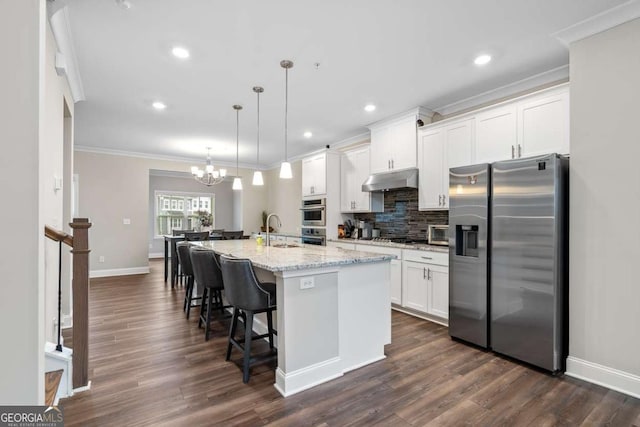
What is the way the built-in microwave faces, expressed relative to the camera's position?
facing the viewer and to the left of the viewer

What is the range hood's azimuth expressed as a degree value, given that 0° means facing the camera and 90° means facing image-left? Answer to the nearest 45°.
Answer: approximately 45°

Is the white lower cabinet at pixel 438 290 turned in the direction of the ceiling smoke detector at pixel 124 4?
yes

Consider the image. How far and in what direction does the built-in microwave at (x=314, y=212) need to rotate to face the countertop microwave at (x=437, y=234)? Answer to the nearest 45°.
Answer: approximately 90° to its left

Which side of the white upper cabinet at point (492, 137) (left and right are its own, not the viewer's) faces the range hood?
right

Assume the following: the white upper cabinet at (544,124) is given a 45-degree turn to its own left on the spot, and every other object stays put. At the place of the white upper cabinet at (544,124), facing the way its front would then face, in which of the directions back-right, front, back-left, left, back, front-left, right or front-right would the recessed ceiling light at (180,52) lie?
front-right

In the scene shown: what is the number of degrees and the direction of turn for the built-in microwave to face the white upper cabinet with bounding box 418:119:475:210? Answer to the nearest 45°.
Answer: approximately 90° to its left

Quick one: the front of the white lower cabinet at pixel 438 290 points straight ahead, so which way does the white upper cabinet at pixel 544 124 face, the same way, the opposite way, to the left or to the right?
the same way

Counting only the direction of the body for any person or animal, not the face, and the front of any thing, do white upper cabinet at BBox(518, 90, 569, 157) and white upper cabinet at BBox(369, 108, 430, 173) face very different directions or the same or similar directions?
same or similar directions

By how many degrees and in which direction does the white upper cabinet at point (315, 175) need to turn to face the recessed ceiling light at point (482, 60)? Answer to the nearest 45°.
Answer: approximately 90° to its left

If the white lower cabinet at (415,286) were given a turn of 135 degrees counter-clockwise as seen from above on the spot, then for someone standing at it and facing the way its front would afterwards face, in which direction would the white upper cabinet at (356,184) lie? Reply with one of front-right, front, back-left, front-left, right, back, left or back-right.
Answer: back-left

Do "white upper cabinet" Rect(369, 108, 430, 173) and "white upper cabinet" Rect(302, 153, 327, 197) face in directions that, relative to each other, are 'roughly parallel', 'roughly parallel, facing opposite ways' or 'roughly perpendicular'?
roughly parallel

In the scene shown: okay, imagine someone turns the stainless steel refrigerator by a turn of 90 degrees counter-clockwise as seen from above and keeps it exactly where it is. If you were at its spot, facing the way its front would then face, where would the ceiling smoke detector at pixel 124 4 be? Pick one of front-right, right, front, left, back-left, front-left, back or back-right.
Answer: right

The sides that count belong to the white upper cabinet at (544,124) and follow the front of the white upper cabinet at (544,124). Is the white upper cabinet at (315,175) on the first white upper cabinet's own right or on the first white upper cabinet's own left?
on the first white upper cabinet's own right

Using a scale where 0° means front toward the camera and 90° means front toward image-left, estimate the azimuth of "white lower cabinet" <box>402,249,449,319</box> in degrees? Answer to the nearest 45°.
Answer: approximately 45°

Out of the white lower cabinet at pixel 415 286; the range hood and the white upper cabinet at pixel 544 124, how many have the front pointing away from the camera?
0

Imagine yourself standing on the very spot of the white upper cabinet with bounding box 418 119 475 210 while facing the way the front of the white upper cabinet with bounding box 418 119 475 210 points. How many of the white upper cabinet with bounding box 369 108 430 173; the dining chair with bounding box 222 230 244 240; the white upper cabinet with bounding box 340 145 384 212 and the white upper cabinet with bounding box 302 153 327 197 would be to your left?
0
